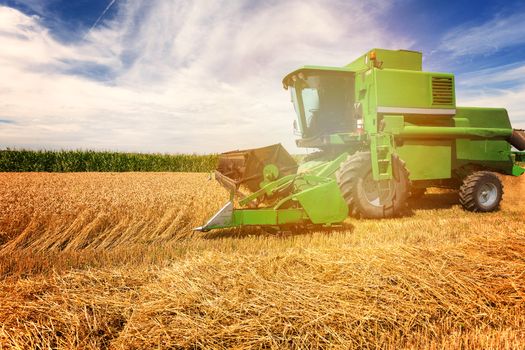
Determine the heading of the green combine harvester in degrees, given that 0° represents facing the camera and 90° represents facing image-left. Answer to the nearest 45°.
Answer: approximately 45°
